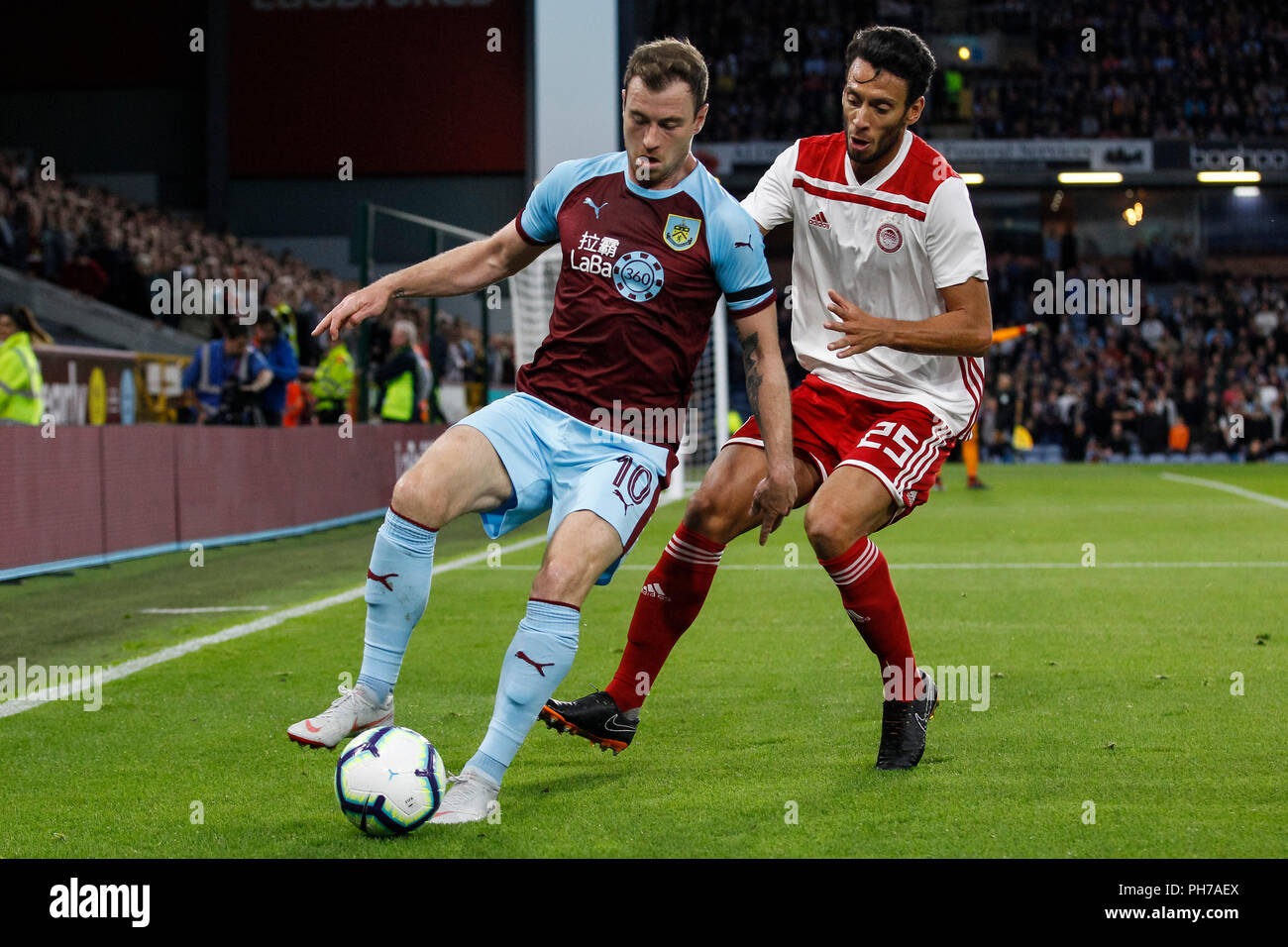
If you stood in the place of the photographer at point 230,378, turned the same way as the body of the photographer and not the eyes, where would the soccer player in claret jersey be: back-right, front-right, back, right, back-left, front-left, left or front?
front-right

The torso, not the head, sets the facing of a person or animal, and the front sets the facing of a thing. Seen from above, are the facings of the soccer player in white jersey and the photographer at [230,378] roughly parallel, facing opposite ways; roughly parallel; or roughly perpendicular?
roughly perpendicular

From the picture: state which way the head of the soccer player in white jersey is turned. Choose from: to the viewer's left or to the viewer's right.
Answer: to the viewer's left

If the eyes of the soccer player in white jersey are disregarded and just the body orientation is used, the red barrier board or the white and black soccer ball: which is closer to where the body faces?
the white and black soccer ball

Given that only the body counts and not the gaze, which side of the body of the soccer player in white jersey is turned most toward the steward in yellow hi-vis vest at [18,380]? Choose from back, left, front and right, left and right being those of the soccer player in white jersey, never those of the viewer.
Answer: right

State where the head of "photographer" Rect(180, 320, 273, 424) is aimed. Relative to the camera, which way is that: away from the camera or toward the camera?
toward the camera

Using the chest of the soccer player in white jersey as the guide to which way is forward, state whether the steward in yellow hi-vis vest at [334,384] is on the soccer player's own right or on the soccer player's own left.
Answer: on the soccer player's own right

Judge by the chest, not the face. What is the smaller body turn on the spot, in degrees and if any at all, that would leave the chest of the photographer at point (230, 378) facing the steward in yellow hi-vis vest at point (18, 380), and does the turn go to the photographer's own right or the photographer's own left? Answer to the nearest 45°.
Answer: approximately 90° to the photographer's own right

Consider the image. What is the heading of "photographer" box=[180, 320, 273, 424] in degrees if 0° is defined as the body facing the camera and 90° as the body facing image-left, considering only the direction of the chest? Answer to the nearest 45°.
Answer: approximately 315°

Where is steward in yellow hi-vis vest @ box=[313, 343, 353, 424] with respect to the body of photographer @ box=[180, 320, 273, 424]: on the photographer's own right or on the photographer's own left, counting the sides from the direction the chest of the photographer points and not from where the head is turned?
on the photographer's own left

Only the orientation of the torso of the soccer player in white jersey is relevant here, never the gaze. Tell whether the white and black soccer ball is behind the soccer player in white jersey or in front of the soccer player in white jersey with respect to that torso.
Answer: in front

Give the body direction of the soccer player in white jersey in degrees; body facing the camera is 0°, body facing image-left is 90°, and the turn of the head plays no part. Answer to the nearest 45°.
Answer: approximately 45°

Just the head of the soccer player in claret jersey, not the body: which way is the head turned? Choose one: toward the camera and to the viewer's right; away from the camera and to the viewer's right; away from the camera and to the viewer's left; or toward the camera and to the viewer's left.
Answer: toward the camera and to the viewer's left

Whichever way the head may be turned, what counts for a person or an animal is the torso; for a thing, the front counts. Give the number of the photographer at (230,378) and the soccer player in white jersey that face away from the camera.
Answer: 0
